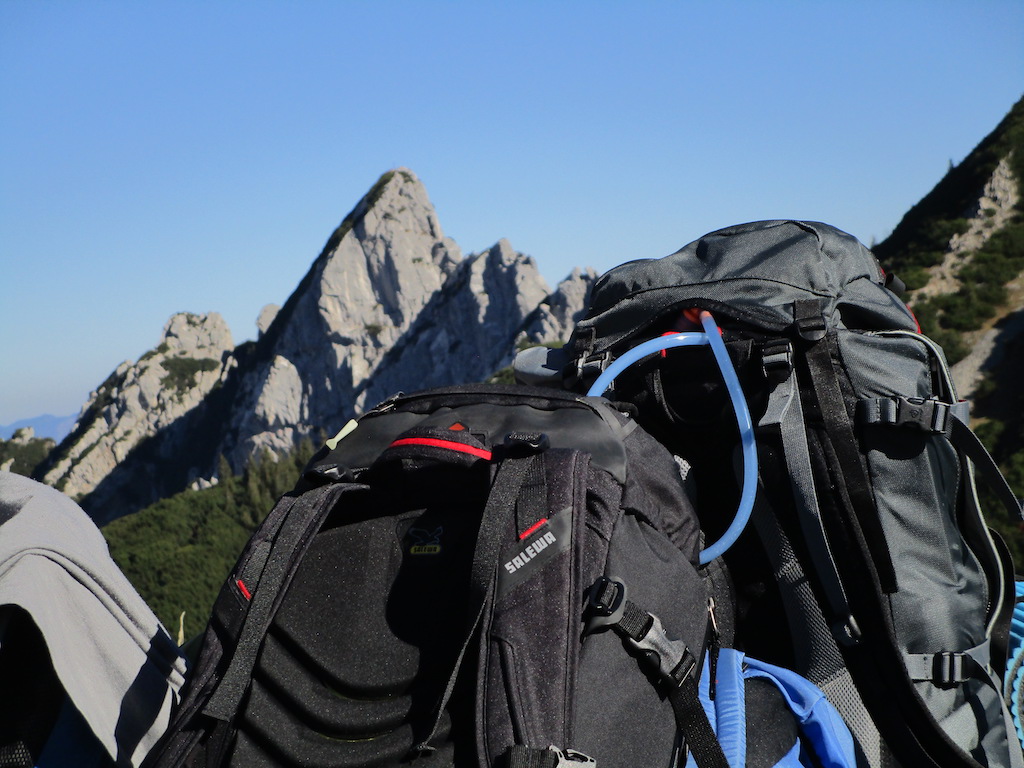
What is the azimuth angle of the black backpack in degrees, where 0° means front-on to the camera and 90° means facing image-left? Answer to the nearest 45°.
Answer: approximately 225°

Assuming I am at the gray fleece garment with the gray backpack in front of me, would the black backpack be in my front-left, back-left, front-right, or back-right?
front-right

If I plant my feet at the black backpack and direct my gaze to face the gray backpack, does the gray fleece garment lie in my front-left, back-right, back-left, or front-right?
back-left

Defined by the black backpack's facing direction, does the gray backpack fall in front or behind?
in front

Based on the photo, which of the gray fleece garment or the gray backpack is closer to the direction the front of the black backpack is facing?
the gray backpack
